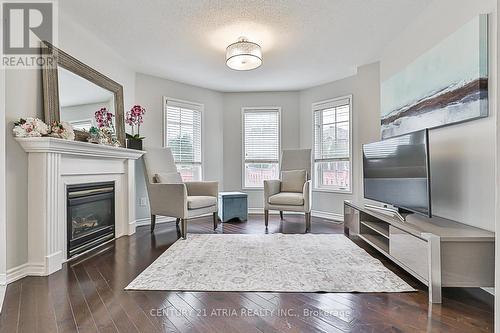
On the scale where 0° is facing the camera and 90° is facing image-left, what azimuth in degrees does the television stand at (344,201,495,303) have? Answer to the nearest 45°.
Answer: approximately 45°

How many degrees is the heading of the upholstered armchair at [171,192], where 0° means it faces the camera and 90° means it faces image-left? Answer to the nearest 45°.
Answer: approximately 315°

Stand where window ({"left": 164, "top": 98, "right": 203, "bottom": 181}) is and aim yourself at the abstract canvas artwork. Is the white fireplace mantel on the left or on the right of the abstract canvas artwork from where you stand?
right

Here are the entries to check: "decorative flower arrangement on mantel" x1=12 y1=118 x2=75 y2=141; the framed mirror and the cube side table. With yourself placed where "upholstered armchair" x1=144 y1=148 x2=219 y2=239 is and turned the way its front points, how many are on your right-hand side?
2
